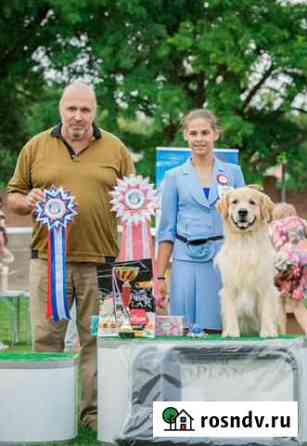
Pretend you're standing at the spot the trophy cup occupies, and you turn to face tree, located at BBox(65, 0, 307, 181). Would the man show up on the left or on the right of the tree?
left

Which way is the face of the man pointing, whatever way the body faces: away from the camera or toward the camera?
toward the camera

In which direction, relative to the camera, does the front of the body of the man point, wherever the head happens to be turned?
toward the camera

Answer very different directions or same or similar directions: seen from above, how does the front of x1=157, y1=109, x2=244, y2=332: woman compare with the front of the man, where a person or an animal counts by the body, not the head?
same or similar directions

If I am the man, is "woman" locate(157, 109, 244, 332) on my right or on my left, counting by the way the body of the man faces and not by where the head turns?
on my left

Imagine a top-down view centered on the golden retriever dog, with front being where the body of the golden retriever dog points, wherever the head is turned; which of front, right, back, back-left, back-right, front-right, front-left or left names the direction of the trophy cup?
right

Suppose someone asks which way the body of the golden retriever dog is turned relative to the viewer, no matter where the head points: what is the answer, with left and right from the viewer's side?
facing the viewer

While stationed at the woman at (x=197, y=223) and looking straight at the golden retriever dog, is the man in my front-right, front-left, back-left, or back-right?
back-right

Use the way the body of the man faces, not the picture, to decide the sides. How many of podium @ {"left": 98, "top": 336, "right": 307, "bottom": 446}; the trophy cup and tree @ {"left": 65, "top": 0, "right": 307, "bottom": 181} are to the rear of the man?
1

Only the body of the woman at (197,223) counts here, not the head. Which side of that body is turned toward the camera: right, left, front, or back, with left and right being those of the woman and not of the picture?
front

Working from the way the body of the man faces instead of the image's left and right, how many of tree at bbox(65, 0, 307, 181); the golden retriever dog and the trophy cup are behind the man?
1

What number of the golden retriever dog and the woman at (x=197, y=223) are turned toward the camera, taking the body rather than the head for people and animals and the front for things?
2

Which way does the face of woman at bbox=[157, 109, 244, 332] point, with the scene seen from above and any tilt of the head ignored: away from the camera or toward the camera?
toward the camera

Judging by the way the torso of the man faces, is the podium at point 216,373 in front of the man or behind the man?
in front

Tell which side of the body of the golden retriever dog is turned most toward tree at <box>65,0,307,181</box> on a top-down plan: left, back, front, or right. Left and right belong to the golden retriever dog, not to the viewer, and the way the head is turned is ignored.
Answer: back
